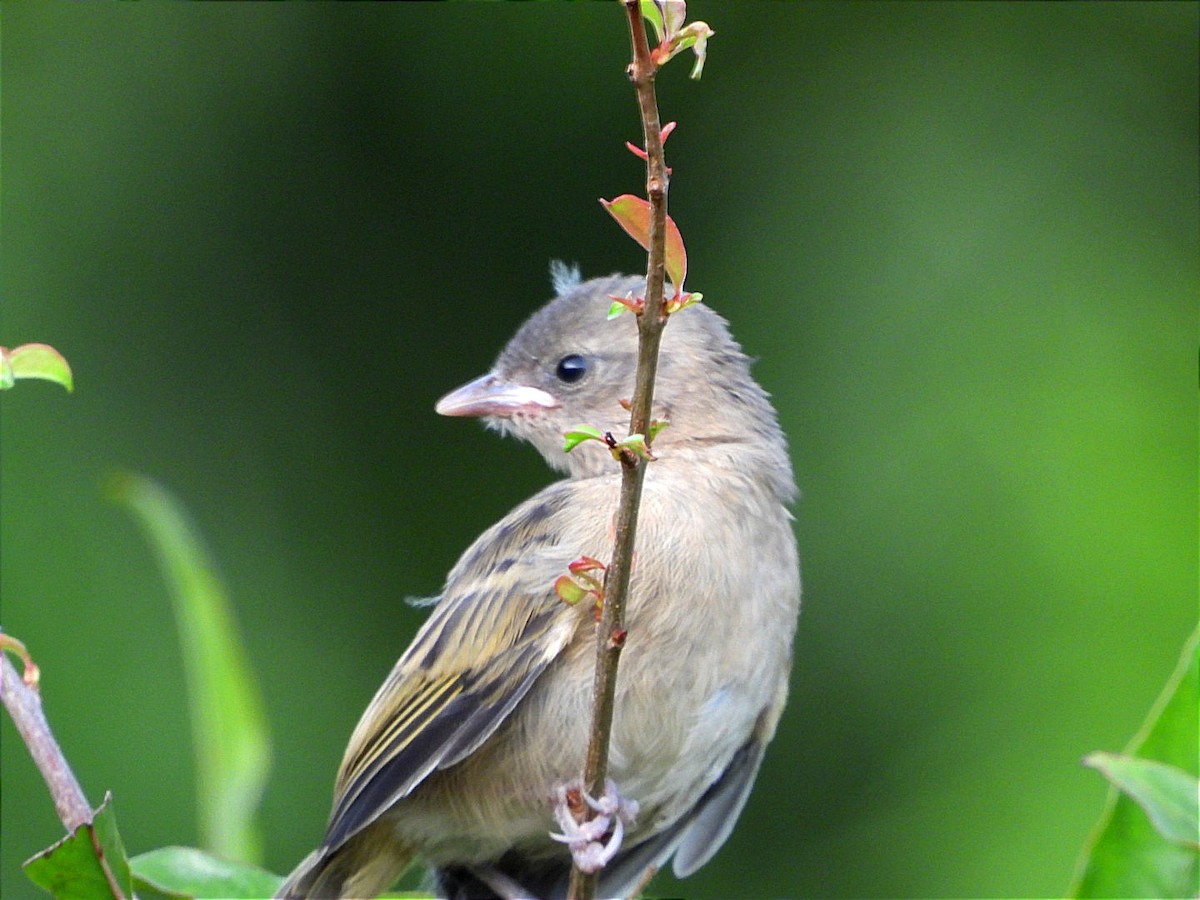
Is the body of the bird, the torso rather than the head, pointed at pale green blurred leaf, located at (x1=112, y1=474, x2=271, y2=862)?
no

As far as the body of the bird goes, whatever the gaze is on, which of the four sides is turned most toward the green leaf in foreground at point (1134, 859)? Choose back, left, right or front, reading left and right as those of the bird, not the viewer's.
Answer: front

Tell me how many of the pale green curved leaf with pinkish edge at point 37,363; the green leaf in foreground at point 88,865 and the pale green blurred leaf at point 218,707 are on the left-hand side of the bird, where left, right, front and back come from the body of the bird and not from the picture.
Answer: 0

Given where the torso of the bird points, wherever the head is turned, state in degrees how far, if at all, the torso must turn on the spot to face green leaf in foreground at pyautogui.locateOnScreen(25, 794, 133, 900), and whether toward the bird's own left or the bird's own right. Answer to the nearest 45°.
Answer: approximately 90° to the bird's own right

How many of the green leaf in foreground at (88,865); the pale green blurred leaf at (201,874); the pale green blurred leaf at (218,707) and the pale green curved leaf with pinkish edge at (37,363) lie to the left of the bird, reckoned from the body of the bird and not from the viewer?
0

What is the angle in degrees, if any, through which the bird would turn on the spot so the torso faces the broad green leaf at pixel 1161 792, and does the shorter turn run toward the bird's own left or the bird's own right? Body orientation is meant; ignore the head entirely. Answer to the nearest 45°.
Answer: approximately 45° to the bird's own left

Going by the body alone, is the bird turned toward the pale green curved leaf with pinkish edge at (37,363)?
no

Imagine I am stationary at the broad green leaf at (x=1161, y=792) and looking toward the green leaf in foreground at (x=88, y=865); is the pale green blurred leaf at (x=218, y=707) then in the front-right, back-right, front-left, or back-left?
front-right

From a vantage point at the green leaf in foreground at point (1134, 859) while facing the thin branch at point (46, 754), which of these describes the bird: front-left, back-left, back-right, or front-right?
front-right

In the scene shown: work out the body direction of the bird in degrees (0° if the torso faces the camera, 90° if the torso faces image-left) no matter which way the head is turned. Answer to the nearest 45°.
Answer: approximately 315°

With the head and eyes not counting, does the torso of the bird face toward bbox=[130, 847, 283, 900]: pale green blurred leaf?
no

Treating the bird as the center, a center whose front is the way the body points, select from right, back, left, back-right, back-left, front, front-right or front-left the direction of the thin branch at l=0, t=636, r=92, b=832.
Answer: right
